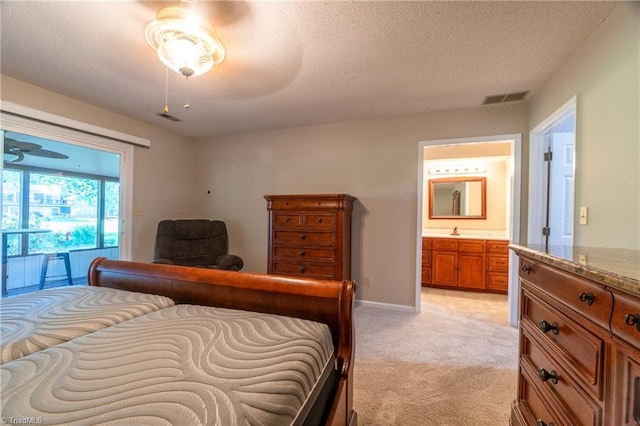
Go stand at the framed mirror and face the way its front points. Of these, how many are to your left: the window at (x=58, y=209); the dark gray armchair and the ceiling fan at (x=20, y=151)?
0

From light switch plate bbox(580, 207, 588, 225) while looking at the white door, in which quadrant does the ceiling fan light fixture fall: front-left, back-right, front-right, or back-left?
back-left

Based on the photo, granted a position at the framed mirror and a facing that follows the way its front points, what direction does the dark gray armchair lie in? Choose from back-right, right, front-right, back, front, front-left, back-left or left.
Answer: front-right

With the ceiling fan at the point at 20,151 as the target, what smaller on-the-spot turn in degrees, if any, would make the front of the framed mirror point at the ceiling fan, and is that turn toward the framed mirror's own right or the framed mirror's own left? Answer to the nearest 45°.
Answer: approximately 45° to the framed mirror's own right

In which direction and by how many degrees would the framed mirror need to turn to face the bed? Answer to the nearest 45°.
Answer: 0° — it already faces it

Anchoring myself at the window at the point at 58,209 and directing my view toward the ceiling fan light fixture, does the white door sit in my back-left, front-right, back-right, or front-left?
front-left

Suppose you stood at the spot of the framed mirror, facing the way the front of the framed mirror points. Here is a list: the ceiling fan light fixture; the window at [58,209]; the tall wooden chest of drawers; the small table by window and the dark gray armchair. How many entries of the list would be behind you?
0

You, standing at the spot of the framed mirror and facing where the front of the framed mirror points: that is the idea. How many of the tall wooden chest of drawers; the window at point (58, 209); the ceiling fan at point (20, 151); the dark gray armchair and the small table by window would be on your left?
0

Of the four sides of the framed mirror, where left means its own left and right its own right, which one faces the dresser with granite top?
front

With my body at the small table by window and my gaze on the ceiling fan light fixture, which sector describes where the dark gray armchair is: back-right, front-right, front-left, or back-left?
front-left

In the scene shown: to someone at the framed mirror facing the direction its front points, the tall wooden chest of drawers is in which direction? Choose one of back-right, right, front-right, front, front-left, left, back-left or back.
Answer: front-right

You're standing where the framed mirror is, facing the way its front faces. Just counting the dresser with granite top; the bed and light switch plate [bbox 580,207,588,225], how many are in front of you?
3

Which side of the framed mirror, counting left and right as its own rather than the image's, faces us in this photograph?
front

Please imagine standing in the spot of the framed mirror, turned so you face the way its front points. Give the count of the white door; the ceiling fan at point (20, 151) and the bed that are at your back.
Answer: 0

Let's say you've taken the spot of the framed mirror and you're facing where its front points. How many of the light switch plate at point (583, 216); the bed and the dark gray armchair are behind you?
0

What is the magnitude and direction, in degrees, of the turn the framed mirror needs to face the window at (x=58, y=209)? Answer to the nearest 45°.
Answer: approximately 45° to its right

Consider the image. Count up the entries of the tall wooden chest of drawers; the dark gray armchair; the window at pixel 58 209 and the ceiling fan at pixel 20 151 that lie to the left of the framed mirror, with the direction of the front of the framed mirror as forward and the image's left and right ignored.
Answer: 0

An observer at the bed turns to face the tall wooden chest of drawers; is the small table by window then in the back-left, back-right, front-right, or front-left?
front-left

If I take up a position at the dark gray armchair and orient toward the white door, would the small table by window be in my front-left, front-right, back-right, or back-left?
back-right

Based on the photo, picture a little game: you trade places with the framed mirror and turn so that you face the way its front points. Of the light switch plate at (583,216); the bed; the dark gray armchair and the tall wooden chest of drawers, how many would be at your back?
0
